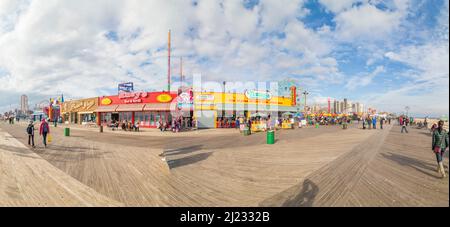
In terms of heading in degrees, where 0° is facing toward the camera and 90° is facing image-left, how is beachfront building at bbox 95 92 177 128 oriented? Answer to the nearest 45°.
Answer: approximately 0°

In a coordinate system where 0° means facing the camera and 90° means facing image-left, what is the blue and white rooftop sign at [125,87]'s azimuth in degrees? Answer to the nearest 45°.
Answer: approximately 0°

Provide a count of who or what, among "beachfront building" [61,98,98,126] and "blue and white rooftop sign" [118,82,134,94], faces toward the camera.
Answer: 2

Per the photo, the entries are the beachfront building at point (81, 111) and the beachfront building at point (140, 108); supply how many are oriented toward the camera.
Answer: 2
